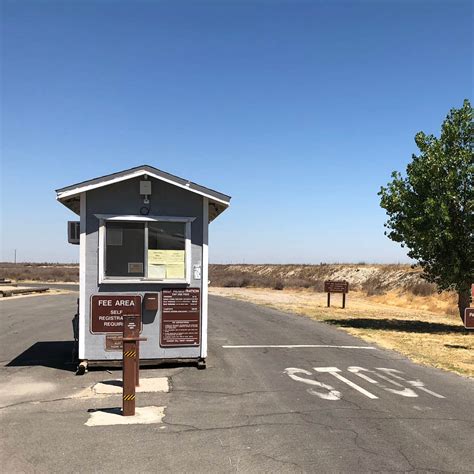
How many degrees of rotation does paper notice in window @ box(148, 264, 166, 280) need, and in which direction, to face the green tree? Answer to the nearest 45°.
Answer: approximately 135° to its left

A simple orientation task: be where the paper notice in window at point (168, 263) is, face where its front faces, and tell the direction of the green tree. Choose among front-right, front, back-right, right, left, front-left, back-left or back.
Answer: back-left

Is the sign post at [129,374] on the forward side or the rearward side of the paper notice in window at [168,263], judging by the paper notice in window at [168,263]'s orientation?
on the forward side

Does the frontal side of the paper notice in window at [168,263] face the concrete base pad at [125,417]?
yes

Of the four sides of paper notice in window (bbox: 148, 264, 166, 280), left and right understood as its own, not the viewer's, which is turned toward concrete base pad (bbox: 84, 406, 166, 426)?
front

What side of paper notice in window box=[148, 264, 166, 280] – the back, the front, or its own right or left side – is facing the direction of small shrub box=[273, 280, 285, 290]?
back

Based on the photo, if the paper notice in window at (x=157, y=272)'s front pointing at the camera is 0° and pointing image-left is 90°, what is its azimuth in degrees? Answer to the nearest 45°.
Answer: approximately 0°

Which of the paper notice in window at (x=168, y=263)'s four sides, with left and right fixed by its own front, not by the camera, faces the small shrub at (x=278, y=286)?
back
